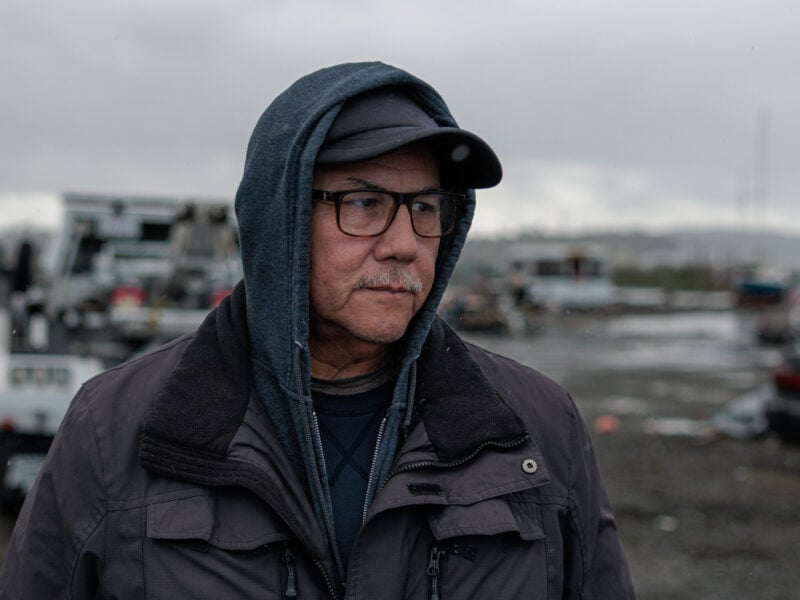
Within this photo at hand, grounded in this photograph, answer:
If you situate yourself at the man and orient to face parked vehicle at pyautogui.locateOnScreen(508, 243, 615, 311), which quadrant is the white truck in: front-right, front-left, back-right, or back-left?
front-left

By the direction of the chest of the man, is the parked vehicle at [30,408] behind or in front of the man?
behind

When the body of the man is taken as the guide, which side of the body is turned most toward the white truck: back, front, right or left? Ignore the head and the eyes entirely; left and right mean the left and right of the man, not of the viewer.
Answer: back

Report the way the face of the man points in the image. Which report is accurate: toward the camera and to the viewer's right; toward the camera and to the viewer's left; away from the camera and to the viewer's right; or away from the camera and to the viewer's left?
toward the camera and to the viewer's right

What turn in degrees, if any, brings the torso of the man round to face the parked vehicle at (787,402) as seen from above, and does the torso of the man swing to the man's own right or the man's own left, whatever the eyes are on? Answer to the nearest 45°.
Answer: approximately 135° to the man's own left

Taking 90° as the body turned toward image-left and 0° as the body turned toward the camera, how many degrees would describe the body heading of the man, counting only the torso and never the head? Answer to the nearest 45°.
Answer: approximately 0°

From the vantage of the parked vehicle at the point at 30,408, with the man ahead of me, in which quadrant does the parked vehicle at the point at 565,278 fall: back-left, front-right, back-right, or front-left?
back-left

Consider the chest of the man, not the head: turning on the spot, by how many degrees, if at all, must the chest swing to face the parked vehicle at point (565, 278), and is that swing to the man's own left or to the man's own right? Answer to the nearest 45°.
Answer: approximately 180°

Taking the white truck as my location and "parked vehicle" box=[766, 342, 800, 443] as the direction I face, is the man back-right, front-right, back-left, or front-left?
front-right

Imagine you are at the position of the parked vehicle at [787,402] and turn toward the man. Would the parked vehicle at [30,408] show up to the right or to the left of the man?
right
